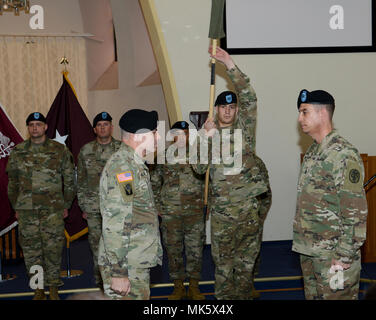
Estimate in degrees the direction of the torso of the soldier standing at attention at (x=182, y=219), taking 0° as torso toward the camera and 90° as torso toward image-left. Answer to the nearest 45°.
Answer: approximately 0°

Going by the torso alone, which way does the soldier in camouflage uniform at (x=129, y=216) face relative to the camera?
to the viewer's right

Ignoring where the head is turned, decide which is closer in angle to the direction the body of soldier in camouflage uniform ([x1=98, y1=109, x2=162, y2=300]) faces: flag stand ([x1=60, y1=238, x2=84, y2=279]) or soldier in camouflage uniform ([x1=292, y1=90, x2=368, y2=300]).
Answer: the soldier in camouflage uniform

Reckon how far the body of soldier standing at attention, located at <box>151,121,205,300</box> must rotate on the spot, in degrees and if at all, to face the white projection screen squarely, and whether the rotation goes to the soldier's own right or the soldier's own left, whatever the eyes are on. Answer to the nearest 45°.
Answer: approximately 135° to the soldier's own left

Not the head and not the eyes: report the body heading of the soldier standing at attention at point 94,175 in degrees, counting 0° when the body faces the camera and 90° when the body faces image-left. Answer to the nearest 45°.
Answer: approximately 0°

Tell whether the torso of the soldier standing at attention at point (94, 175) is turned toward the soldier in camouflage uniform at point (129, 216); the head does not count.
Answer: yes

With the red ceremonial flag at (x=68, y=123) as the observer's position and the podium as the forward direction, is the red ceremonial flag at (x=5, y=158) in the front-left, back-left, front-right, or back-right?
back-right

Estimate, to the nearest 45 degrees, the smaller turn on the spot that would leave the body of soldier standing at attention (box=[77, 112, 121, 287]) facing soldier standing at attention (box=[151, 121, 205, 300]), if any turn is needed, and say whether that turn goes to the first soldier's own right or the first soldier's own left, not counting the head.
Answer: approximately 45° to the first soldier's own left

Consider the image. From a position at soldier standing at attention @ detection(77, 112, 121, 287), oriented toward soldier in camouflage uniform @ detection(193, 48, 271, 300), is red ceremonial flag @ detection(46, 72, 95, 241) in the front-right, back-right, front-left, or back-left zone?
back-left
